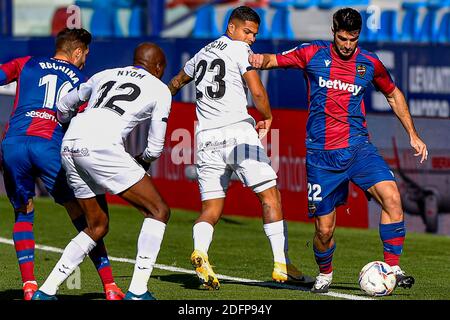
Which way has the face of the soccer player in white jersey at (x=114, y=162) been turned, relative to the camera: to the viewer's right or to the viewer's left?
to the viewer's right

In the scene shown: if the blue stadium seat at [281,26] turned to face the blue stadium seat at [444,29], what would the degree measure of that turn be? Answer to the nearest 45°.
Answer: approximately 90° to its left

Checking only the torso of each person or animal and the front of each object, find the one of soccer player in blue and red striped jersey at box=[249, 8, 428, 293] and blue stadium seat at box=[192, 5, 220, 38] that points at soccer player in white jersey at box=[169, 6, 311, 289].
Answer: the blue stadium seat

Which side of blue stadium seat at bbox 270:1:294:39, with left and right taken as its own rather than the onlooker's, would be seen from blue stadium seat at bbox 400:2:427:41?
left
